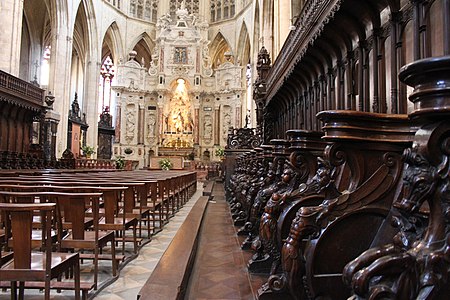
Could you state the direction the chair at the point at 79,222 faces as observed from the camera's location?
facing away from the viewer and to the right of the viewer

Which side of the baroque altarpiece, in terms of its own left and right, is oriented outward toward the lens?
front

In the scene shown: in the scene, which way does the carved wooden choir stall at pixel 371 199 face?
to the viewer's left

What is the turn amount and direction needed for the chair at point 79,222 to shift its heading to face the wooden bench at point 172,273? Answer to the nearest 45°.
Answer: approximately 90° to its right

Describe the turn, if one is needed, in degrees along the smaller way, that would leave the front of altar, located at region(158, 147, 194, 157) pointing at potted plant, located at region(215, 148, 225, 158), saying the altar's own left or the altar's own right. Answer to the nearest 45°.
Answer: approximately 45° to the altar's own left

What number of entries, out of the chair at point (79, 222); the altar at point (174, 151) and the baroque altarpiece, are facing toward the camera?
2

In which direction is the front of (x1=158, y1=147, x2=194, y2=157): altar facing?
toward the camera

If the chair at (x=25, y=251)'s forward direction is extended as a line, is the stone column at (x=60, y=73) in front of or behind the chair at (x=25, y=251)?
in front

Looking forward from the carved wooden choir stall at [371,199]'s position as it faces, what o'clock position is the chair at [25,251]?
The chair is roughly at 12 o'clock from the carved wooden choir stall.

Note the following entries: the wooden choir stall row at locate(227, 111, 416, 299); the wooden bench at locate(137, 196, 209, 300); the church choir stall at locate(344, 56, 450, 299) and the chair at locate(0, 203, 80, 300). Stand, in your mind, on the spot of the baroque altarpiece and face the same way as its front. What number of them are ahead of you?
4

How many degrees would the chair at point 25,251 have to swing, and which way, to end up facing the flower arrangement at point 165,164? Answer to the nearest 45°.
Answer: approximately 45° to its left

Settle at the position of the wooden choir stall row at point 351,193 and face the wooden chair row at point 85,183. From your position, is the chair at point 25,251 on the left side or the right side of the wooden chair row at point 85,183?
left
